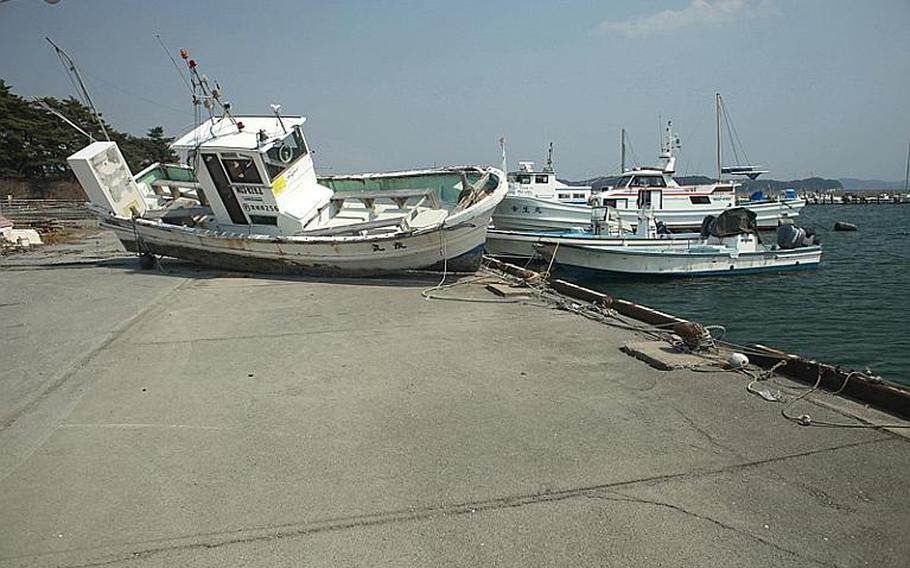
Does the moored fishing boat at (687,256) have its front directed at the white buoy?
no

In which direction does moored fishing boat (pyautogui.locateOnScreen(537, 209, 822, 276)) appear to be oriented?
to the viewer's left

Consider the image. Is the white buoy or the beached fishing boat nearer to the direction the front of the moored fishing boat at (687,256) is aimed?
the beached fishing boat

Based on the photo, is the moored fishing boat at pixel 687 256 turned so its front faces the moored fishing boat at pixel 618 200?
no

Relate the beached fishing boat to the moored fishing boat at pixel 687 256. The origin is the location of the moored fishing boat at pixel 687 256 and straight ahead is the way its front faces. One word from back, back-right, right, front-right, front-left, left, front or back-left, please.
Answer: front-left

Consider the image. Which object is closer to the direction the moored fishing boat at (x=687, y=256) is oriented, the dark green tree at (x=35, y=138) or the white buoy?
the dark green tree
